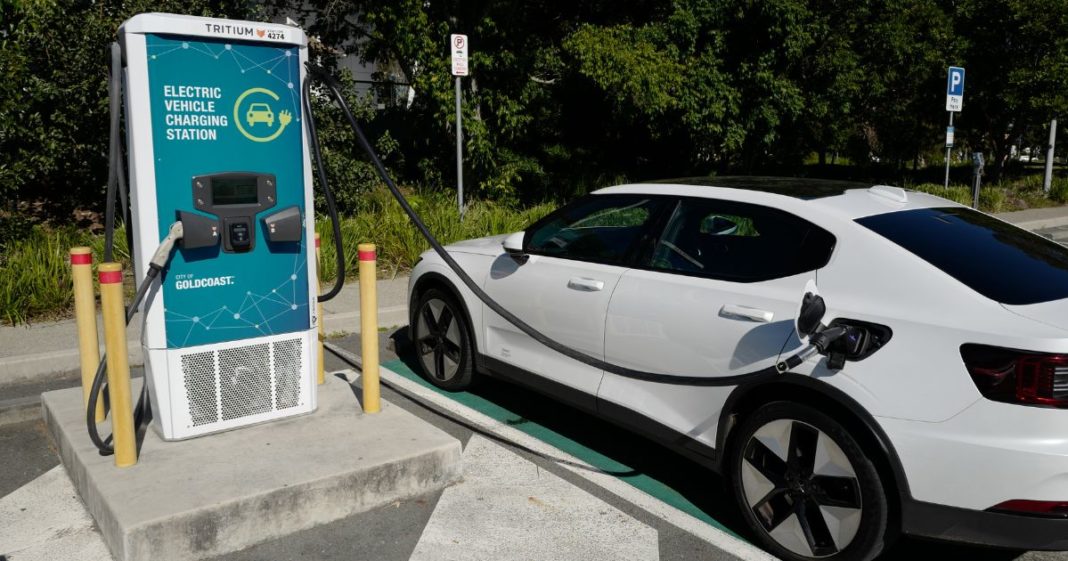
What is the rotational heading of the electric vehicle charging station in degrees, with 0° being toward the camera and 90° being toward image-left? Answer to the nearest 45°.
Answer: approximately 0°

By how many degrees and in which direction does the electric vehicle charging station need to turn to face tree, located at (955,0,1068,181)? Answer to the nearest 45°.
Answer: approximately 135° to its left

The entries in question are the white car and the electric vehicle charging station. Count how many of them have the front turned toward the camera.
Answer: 1

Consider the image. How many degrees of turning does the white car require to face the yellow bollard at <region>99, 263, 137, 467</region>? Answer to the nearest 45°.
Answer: approximately 45° to its left

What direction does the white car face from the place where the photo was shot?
facing away from the viewer and to the left of the viewer

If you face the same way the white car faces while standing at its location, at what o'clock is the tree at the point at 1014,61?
The tree is roughly at 2 o'clock from the white car.

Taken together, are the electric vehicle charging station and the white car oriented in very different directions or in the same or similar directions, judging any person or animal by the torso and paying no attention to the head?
very different directions

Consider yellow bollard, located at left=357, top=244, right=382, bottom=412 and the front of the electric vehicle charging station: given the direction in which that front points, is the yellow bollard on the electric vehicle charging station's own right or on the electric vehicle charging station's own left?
on the electric vehicle charging station's own left
